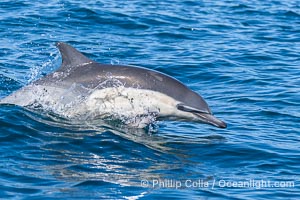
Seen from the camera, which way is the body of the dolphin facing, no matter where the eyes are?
to the viewer's right
